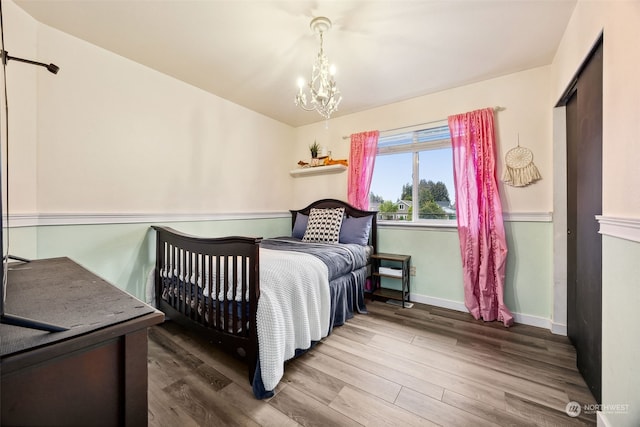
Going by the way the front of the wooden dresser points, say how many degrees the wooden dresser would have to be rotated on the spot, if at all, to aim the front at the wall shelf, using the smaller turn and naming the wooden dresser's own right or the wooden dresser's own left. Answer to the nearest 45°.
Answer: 0° — it already faces it

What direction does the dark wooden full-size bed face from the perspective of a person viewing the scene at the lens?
facing the viewer and to the left of the viewer

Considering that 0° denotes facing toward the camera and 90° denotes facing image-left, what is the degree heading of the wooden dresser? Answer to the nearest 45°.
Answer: approximately 225°

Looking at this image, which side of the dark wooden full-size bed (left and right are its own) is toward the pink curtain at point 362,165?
back

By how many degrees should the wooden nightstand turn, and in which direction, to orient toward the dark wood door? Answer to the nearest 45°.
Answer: approximately 90° to its left

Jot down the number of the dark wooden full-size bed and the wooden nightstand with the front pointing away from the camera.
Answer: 0

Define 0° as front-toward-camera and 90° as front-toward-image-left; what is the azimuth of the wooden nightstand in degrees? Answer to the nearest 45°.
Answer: approximately 45°

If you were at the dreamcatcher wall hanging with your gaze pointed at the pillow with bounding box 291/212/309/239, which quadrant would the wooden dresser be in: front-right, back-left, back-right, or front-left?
front-left
